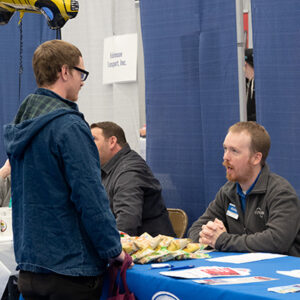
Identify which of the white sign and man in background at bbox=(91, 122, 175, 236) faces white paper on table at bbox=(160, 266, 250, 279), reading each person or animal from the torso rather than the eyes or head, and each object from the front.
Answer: the white sign

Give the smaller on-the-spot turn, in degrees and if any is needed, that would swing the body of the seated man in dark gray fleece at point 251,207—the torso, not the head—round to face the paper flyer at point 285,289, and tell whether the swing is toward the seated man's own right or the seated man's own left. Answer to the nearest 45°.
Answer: approximately 45° to the seated man's own left

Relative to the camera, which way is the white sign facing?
toward the camera

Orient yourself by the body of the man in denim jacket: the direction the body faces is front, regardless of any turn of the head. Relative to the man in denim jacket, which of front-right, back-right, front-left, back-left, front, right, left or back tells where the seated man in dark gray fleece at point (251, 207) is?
front

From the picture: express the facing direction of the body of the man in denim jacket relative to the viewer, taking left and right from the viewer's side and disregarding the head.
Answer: facing away from the viewer and to the right of the viewer

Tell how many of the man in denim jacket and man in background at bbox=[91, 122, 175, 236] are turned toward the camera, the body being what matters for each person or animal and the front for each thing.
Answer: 0

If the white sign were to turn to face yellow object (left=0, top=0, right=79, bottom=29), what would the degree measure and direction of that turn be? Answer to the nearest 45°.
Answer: approximately 45° to its right

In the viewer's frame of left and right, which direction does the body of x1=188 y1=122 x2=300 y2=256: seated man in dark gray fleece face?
facing the viewer and to the left of the viewer

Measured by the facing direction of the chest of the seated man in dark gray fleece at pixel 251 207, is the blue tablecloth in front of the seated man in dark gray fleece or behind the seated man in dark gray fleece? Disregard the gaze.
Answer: in front

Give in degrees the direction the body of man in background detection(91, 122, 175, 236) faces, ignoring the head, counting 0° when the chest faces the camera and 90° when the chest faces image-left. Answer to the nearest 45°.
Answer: approximately 90°

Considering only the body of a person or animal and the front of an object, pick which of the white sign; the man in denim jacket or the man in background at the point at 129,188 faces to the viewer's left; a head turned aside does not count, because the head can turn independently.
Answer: the man in background

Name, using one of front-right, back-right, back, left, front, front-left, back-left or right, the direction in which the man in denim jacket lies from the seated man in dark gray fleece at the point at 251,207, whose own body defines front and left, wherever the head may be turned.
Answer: front

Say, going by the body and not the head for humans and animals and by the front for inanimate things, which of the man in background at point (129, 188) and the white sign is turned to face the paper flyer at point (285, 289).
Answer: the white sign

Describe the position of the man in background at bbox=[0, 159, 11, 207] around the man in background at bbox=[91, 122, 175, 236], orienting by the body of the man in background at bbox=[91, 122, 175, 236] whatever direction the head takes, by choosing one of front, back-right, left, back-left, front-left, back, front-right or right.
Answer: front-right
